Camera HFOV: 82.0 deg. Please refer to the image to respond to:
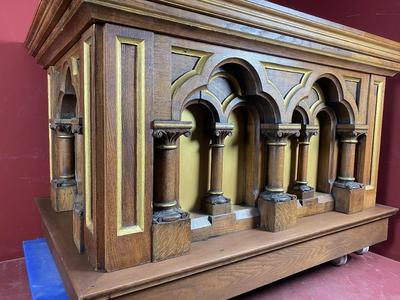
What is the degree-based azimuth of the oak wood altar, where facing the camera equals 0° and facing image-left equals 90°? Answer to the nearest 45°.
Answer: approximately 315°
